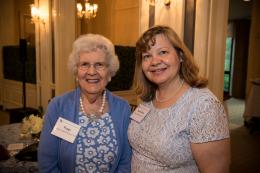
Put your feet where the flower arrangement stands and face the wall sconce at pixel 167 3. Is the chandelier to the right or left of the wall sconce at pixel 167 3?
left

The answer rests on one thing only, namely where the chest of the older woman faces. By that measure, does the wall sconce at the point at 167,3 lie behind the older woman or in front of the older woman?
behind

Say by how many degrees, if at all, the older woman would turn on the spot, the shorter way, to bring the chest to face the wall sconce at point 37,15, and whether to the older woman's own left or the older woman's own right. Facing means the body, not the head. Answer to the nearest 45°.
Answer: approximately 180°

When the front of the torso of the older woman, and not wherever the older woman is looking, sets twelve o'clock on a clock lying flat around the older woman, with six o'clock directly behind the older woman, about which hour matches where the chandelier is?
The chandelier is roughly at 6 o'clock from the older woman.

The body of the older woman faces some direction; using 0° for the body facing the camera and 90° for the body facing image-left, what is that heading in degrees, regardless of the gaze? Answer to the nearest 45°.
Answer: approximately 0°
